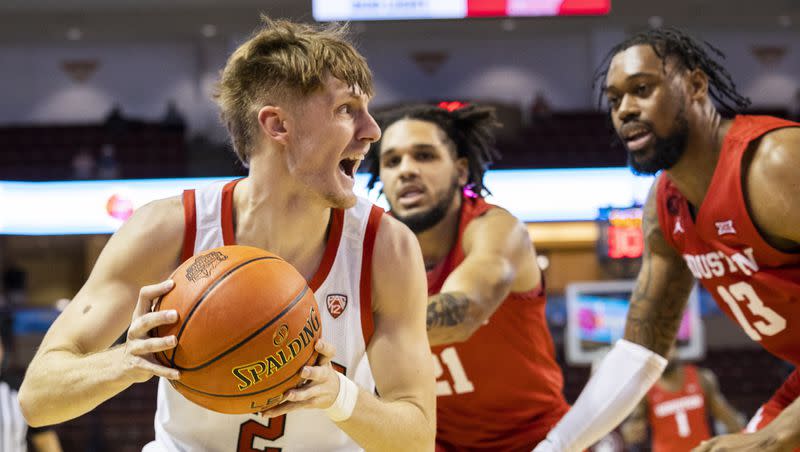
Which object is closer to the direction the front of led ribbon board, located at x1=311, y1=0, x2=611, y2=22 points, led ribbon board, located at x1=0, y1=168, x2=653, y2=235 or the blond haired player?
the blond haired player

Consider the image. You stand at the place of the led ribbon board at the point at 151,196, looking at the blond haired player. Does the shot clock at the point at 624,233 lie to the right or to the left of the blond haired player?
left

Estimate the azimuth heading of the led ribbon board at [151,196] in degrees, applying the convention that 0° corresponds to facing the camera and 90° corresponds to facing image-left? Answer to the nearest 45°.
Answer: approximately 0°

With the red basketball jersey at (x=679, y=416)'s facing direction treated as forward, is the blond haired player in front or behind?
in front

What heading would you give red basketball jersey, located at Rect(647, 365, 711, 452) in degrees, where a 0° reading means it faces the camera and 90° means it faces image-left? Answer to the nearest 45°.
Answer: approximately 0°

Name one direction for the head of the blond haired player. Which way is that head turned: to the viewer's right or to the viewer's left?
to the viewer's right

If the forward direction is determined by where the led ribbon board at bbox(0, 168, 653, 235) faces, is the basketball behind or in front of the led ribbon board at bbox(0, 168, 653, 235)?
in front

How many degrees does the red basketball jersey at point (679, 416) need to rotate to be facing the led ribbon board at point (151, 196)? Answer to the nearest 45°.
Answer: approximately 135° to its right

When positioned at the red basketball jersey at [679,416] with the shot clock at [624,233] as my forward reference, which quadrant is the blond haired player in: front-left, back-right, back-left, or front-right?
back-left

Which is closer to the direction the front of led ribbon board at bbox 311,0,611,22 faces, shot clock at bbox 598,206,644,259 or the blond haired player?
the blond haired player
